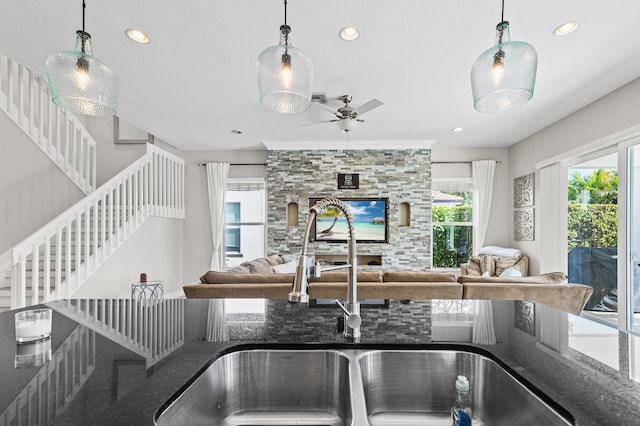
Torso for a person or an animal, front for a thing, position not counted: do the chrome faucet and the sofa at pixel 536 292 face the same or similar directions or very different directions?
very different directions

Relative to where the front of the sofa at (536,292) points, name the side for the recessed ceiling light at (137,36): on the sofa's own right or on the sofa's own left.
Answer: on the sofa's own left

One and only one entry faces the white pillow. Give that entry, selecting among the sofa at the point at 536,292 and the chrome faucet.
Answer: the sofa

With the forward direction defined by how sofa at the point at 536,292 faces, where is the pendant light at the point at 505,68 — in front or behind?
behind

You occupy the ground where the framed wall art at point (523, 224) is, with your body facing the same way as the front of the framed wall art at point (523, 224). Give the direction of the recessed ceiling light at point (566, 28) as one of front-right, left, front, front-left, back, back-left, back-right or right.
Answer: front-left

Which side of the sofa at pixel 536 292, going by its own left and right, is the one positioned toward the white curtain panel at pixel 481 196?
front

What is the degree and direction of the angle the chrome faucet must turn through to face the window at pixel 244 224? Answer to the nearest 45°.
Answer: approximately 135° to its right

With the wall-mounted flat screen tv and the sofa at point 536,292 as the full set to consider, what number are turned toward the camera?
1

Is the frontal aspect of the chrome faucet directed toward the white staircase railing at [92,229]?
no

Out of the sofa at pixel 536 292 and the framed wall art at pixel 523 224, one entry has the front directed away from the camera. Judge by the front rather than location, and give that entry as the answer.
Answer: the sofa

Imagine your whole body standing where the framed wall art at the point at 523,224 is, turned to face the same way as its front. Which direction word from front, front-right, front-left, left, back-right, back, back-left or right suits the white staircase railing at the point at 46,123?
front

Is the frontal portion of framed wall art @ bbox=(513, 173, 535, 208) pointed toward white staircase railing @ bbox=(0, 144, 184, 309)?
yes

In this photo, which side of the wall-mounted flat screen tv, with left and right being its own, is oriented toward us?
front

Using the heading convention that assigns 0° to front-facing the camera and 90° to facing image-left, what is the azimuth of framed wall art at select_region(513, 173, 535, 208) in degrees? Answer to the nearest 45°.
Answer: approximately 45°

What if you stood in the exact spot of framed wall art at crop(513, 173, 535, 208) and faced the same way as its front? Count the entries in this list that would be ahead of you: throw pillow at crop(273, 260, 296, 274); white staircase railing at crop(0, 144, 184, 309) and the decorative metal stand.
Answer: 3

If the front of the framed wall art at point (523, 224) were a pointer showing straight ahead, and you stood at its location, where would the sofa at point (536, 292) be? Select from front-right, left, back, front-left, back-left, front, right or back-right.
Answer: front-left

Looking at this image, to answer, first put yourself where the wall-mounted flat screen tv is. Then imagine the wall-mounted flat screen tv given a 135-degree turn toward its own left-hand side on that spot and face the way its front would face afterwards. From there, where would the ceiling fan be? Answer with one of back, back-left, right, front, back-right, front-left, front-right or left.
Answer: back-right

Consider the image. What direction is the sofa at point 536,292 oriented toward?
away from the camera
